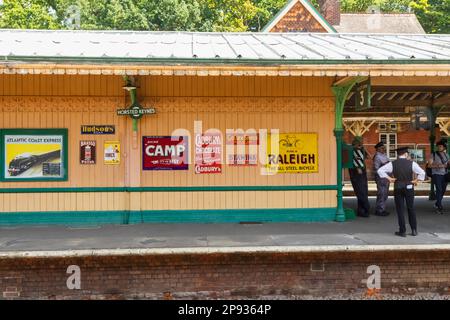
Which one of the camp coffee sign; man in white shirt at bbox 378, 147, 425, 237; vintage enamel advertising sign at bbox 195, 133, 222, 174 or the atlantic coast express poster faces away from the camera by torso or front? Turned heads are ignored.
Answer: the man in white shirt

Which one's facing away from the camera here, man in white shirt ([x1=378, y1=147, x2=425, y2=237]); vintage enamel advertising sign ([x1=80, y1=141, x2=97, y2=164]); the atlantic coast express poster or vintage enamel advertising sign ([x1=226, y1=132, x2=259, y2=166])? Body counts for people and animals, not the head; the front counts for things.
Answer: the man in white shirt

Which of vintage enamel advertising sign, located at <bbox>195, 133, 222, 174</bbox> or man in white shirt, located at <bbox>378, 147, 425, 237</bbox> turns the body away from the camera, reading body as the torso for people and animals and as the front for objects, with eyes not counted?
the man in white shirt

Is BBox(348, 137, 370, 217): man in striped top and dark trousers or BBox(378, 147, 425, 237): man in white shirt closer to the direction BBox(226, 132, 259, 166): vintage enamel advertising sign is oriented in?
the man in white shirt

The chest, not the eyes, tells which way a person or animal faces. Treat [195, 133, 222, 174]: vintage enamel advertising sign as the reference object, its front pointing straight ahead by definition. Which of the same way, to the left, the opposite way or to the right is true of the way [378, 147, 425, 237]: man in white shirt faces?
the opposite way

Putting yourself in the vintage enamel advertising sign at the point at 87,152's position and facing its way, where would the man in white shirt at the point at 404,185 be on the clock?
The man in white shirt is roughly at 10 o'clock from the vintage enamel advertising sign.

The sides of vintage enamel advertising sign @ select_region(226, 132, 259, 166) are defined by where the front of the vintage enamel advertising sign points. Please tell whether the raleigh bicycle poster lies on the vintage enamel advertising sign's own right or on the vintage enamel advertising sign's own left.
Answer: on the vintage enamel advertising sign's own left

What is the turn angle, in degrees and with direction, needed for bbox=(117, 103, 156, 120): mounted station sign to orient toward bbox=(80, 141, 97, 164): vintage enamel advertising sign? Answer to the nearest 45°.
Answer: approximately 90° to its right

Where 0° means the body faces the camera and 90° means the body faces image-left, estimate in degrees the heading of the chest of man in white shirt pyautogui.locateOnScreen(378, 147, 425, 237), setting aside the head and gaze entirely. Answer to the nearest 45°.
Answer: approximately 180°

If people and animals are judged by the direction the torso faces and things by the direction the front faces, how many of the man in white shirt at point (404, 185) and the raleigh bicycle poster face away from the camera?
1

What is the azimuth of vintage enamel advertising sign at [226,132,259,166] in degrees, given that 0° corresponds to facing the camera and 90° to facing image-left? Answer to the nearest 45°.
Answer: approximately 0°
